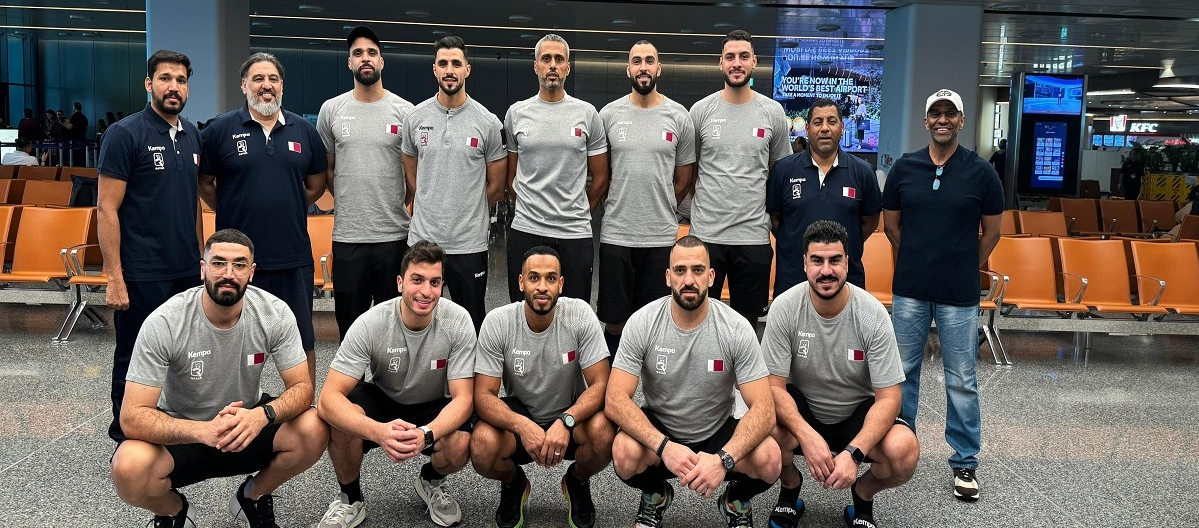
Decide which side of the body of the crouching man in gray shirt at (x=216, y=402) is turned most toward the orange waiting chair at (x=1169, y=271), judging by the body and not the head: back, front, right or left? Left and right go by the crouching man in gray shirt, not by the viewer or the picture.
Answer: left

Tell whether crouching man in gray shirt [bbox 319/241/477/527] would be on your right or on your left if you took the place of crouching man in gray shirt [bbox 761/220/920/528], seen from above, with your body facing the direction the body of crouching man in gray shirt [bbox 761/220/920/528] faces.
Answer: on your right

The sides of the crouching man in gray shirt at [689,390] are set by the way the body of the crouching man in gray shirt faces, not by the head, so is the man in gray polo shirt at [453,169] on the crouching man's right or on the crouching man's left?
on the crouching man's right

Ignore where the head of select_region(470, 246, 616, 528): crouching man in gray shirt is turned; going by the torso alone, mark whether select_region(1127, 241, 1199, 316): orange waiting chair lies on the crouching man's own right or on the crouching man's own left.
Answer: on the crouching man's own left

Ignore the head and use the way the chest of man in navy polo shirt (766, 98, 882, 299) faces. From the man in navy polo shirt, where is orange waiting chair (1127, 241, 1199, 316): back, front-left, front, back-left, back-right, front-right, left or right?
back-left

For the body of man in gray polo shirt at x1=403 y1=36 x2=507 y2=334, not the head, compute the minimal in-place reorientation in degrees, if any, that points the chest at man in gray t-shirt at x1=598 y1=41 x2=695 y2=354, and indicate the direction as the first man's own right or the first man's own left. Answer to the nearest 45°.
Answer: approximately 90° to the first man's own left

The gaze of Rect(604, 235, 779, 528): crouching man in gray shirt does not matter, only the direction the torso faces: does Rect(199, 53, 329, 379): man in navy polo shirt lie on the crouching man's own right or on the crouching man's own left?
on the crouching man's own right

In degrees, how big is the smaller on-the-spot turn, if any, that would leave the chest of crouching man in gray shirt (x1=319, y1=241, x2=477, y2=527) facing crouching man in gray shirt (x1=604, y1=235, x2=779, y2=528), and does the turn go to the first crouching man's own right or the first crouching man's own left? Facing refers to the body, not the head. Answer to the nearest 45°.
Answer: approximately 90° to the first crouching man's own left

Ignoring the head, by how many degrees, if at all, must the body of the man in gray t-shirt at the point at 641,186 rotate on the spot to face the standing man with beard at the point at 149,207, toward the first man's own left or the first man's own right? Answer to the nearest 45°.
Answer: approximately 90° to the first man's own right

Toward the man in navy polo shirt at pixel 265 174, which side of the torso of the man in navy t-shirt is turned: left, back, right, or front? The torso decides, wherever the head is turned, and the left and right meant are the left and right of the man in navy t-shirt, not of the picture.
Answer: right

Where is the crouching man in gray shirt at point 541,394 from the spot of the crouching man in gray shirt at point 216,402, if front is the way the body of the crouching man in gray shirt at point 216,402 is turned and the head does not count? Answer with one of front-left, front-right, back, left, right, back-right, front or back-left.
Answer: left

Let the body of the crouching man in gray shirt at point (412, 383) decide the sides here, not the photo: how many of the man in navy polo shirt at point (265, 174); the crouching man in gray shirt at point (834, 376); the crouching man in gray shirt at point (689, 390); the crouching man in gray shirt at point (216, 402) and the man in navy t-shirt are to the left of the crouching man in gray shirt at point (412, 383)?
3

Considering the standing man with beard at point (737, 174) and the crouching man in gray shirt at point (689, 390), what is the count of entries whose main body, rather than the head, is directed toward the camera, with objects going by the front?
2

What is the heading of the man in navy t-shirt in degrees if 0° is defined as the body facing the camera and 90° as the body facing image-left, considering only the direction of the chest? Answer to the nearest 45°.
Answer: approximately 0°
